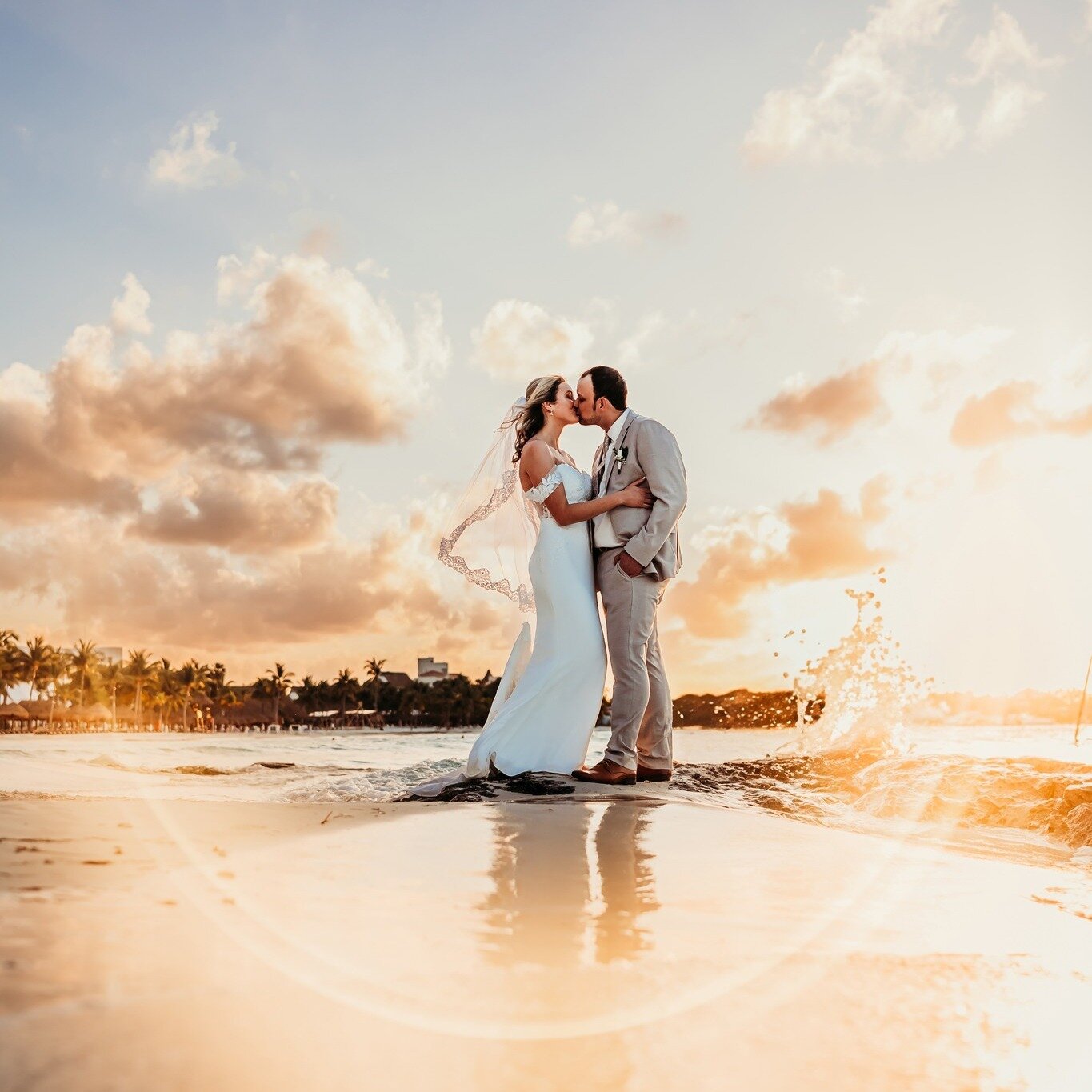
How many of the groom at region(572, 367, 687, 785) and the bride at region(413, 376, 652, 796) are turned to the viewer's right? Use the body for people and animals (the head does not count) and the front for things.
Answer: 1

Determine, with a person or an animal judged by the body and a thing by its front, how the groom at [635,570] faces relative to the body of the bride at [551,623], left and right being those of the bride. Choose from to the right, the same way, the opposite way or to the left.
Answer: the opposite way

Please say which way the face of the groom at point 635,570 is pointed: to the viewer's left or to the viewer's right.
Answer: to the viewer's left

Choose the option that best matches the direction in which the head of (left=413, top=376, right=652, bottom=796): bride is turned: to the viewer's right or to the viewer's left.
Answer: to the viewer's right

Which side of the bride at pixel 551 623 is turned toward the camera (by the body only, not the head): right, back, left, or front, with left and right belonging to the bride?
right

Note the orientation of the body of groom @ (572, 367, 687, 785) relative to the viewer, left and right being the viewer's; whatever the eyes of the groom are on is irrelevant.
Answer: facing to the left of the viewer
